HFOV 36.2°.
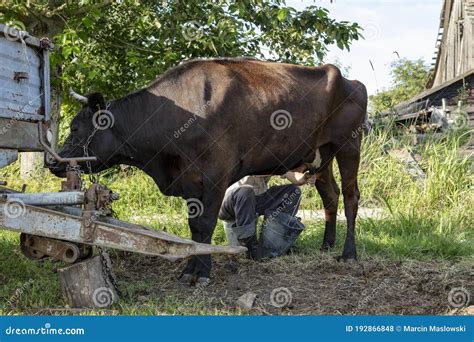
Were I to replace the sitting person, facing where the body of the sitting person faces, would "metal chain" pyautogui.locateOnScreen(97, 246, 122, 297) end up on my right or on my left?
on my right

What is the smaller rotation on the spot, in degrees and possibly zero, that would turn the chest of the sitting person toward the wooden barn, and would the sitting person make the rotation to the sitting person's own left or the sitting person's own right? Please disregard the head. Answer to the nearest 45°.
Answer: approximately 135° to the sitting person's own left

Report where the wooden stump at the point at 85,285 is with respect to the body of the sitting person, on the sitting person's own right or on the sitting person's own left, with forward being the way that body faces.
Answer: on the sitting person's own right

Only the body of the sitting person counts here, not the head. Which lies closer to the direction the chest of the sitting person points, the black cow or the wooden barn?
the black cow

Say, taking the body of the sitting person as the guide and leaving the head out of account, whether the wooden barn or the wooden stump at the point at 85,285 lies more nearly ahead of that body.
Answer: the wooden stump
